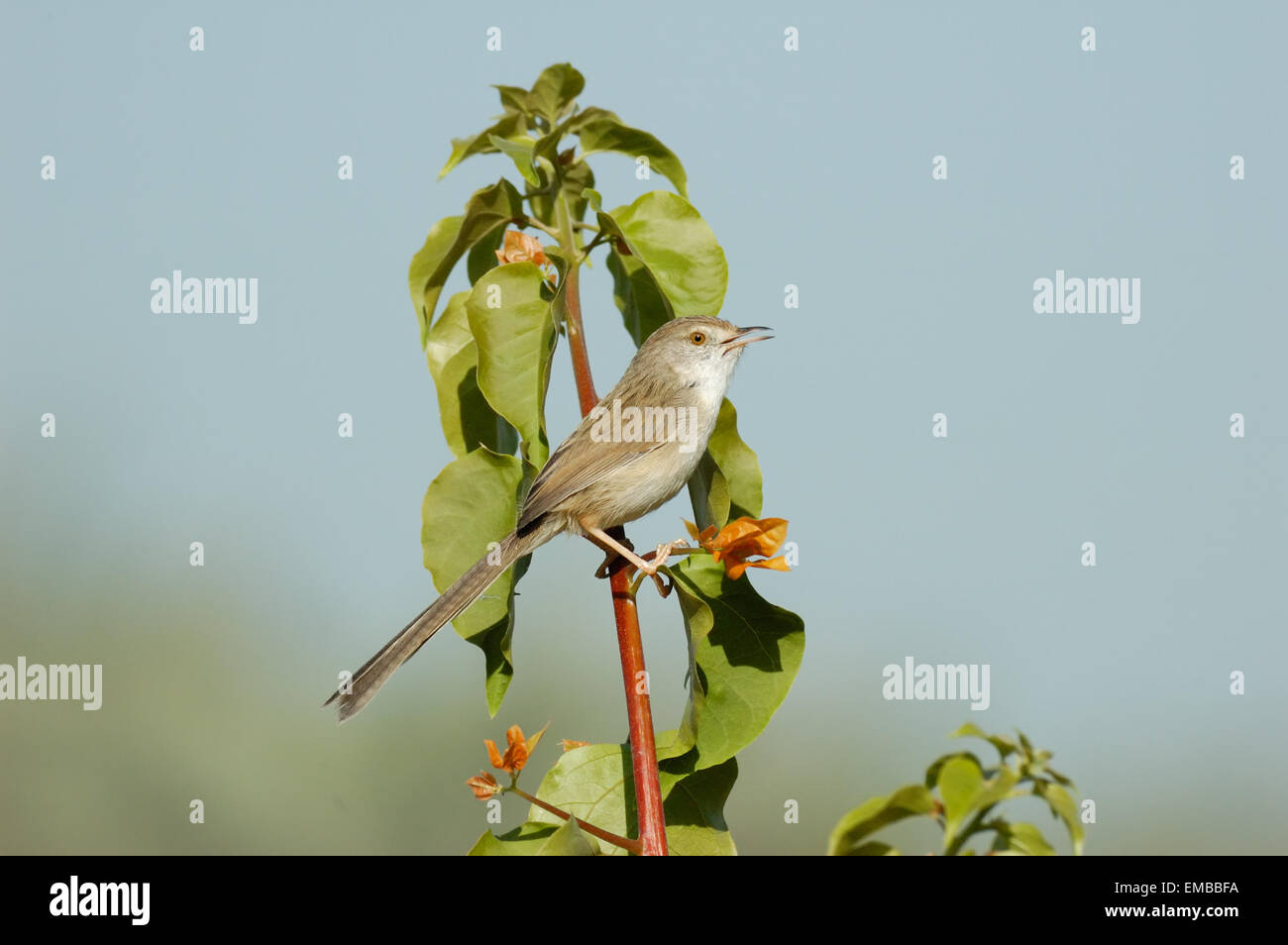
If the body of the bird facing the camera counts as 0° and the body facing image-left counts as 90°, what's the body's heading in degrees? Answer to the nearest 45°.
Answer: approximately 270°
